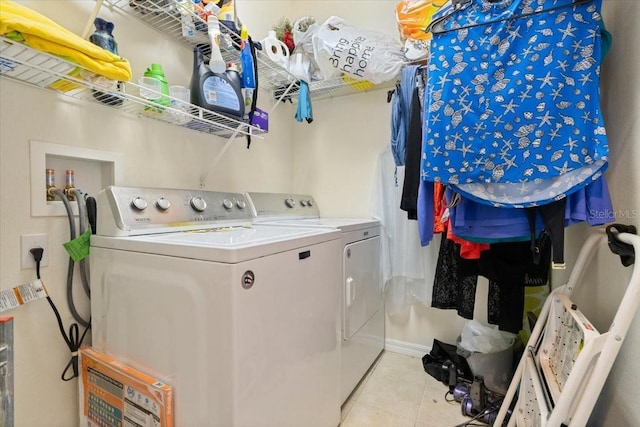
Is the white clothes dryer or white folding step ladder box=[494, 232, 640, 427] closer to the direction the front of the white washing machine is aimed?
the white folding step ladder

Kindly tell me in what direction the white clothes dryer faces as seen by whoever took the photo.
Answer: facing the viewer and to the right of the viewer

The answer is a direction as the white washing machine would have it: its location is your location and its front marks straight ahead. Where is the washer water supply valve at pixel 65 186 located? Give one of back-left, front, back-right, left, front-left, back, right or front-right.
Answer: back

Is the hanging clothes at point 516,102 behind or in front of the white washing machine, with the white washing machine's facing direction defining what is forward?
in front

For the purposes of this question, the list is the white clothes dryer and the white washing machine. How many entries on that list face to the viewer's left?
0

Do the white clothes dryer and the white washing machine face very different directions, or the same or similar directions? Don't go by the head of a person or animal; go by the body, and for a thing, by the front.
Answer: same or similar directions
